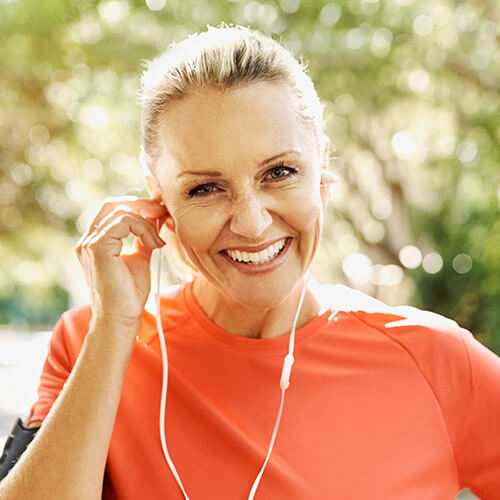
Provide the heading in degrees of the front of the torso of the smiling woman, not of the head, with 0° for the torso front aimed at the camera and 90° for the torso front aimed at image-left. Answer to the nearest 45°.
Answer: approximately 0°
